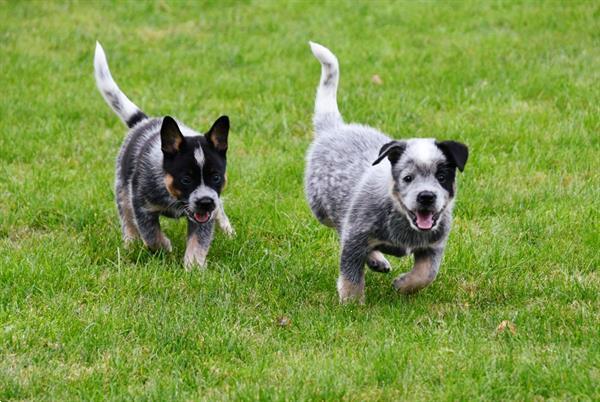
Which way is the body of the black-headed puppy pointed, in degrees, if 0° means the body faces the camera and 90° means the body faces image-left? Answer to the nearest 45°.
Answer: approximately 315°

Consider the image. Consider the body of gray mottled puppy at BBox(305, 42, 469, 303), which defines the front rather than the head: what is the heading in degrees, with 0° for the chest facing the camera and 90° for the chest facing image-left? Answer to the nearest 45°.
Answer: approximately 315°

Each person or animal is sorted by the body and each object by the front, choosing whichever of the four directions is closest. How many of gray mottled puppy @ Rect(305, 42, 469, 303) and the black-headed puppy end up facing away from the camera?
0

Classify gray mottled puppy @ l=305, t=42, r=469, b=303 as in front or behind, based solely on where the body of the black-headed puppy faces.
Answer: in front

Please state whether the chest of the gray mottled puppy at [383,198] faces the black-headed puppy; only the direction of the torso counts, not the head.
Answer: no

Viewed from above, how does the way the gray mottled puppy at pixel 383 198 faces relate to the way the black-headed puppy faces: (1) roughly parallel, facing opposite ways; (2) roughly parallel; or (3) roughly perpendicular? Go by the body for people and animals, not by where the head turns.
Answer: roughly parallel
